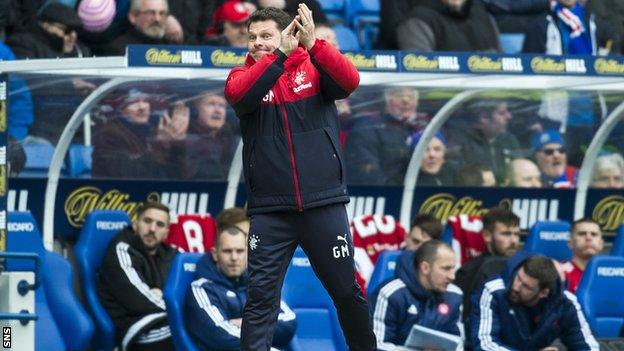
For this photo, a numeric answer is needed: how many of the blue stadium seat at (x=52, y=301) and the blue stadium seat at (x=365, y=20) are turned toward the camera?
2

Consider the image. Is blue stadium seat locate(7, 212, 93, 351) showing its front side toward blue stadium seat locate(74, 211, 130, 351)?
no

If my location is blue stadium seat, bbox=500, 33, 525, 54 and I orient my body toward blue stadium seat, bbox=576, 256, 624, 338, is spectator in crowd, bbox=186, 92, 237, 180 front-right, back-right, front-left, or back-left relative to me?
front-right

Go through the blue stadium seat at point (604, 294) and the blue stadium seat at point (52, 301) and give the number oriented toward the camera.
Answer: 2

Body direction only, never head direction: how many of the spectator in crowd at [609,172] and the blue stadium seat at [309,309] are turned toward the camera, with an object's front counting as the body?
2

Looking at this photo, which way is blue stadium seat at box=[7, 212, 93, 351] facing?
toward the camera

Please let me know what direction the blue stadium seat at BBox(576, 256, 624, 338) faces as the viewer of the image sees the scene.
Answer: facing the viewer

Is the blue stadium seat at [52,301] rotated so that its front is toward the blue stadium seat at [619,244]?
no

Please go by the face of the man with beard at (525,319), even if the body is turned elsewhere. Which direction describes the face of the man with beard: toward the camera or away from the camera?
toward the camera

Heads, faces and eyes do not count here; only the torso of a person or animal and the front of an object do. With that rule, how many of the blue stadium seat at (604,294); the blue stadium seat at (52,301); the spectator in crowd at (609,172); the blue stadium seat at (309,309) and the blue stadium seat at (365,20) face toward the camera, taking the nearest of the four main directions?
5

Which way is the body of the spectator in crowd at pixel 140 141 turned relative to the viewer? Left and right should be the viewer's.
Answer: facing the viewer and to the right of the viewer

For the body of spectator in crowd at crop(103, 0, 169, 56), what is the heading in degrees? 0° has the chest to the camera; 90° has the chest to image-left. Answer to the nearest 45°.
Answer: approximately 315°

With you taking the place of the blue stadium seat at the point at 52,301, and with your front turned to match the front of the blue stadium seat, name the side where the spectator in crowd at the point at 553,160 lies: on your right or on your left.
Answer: on your left

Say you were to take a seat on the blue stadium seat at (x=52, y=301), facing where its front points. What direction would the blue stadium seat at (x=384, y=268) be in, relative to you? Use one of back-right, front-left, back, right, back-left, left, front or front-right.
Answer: left

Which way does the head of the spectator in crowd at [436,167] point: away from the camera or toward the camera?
toward the camera

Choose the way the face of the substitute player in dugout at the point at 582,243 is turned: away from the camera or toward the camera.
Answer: toward the camera

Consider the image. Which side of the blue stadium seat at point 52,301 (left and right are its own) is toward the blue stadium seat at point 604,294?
left
